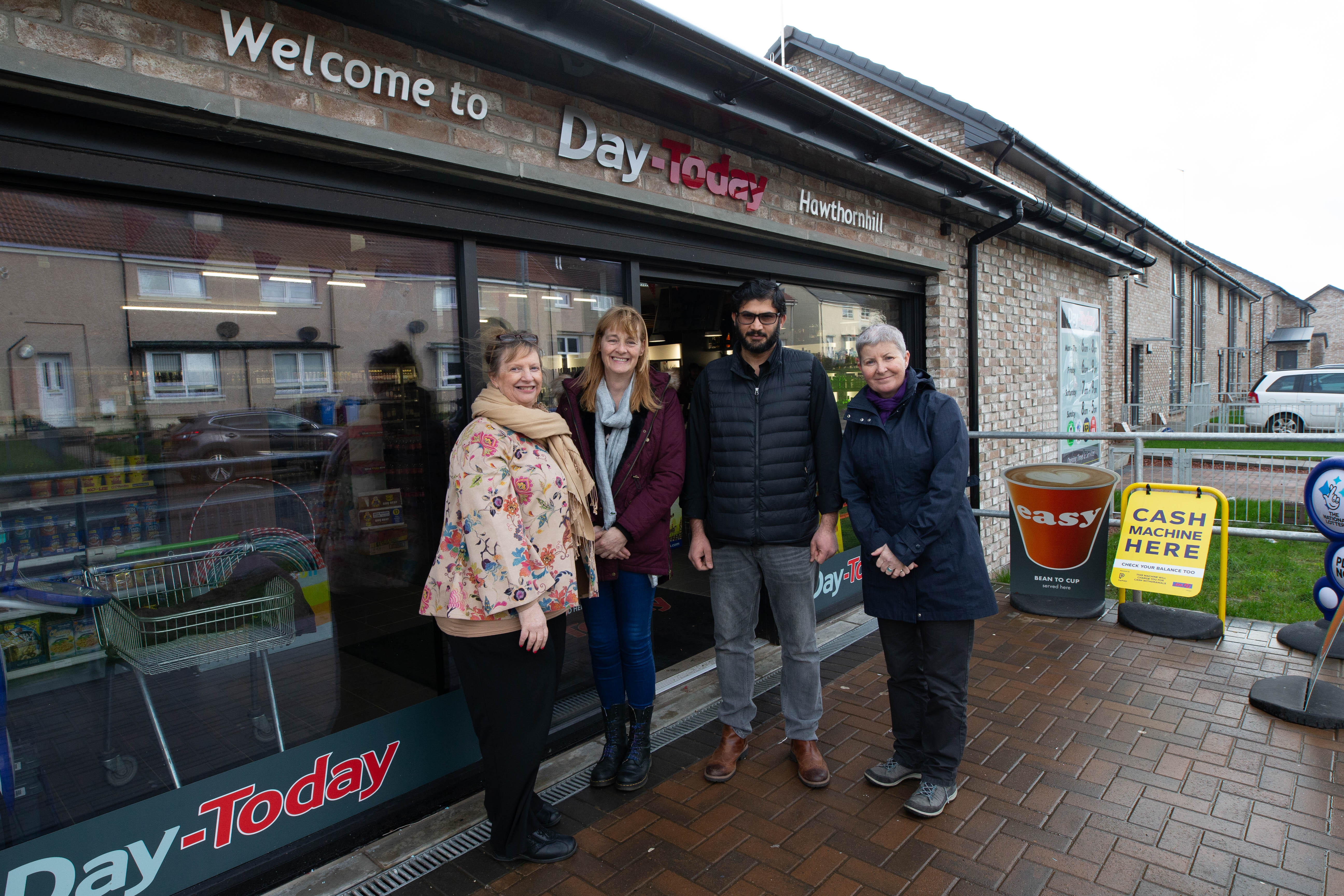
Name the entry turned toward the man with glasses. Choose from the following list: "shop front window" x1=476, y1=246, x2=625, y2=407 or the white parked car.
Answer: the shop front window

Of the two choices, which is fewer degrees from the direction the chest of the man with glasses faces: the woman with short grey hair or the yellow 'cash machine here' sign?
the woman with short grey hair

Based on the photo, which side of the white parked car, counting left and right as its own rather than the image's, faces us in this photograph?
right

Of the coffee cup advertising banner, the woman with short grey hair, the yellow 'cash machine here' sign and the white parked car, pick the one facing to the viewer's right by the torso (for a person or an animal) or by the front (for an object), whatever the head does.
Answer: the white parked car

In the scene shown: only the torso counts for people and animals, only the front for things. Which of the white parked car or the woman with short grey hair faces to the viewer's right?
the white parked car

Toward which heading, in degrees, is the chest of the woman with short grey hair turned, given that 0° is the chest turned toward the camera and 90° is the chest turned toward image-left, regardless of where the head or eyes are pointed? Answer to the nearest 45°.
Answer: approximately 45°

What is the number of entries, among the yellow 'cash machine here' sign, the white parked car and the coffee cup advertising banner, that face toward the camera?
2

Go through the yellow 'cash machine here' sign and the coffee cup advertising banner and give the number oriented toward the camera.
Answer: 2

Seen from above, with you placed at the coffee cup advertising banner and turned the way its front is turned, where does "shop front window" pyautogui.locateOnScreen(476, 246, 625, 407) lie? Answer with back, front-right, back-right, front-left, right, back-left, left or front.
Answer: front-right

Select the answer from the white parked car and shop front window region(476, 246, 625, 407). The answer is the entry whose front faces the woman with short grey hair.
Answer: the shop front window

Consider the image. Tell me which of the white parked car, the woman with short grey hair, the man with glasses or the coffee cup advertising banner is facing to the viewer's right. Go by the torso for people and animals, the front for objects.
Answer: the white parked car

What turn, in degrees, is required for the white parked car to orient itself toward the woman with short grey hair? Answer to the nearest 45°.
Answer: approximately 90° to its right
